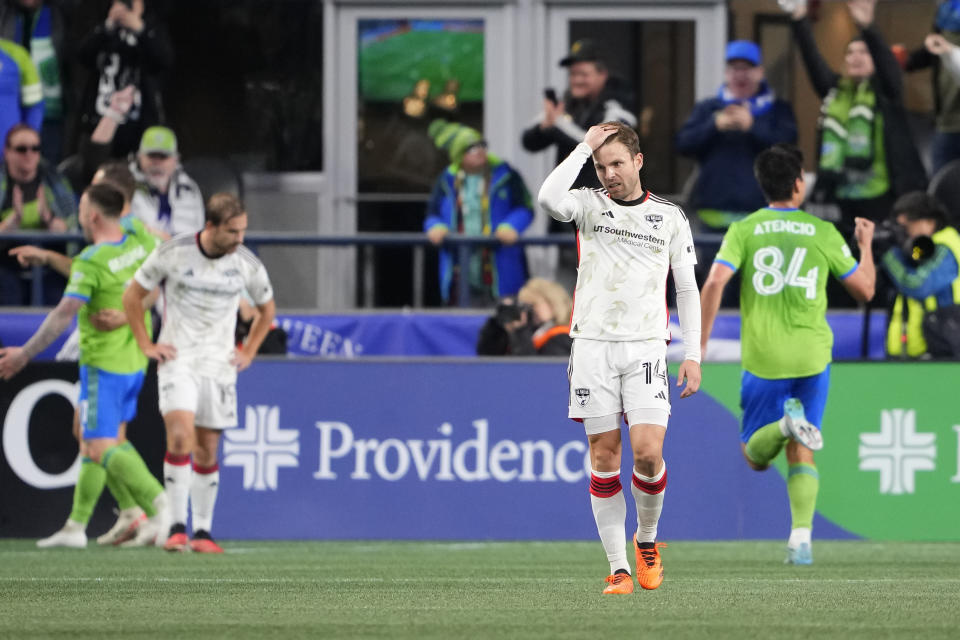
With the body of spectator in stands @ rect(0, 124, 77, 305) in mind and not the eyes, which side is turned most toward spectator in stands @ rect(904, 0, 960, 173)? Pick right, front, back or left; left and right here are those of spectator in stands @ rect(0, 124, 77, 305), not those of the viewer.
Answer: left

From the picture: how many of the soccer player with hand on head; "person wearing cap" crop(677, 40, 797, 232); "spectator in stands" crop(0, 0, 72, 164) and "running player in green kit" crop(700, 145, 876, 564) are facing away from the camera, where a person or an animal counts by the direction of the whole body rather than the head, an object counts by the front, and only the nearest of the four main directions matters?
1

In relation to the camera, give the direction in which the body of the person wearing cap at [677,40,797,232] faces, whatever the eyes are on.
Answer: toward the camera

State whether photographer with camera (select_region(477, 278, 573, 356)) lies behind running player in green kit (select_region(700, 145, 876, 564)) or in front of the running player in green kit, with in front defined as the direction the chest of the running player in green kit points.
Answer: in front

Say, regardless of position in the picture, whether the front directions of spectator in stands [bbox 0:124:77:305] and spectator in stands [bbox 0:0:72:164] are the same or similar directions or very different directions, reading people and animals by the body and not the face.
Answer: same or similar directions

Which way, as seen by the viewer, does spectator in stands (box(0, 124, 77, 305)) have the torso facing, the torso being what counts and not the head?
toward the camera

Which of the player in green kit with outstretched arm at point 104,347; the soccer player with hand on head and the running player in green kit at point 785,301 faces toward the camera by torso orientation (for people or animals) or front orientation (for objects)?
the soccer player with hand on head

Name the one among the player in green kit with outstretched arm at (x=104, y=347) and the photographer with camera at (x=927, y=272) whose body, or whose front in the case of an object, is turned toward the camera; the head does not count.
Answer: the photographer with camera

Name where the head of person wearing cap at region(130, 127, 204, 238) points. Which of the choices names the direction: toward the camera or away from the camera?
toward the camera

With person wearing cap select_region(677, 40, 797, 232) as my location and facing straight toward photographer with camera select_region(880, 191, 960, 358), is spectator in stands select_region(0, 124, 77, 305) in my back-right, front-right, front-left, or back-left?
back-right

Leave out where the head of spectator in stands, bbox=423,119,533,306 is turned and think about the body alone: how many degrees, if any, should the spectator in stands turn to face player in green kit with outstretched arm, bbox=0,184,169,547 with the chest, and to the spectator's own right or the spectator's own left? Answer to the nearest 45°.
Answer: approximately 45° to the spectator's own right

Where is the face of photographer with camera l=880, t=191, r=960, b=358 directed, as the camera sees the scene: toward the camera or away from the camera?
toward the camera

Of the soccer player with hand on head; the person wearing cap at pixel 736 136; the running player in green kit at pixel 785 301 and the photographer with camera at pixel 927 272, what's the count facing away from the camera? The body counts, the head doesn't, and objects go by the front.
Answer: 1

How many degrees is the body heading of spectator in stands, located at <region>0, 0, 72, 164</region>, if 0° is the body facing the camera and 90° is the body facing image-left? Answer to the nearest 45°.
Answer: approximately 0°

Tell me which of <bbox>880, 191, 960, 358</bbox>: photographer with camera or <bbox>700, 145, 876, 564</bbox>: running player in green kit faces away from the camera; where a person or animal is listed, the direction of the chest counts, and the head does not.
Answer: the running player in green kit

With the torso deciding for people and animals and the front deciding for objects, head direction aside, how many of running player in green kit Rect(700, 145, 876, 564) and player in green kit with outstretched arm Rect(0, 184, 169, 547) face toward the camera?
0

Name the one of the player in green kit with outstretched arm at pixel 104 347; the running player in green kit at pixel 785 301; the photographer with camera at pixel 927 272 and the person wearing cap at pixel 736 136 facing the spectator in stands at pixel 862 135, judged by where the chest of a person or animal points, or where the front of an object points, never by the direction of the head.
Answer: the running player in green kit at pixel 785 301

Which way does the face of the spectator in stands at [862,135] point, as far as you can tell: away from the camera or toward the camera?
toward the camera
